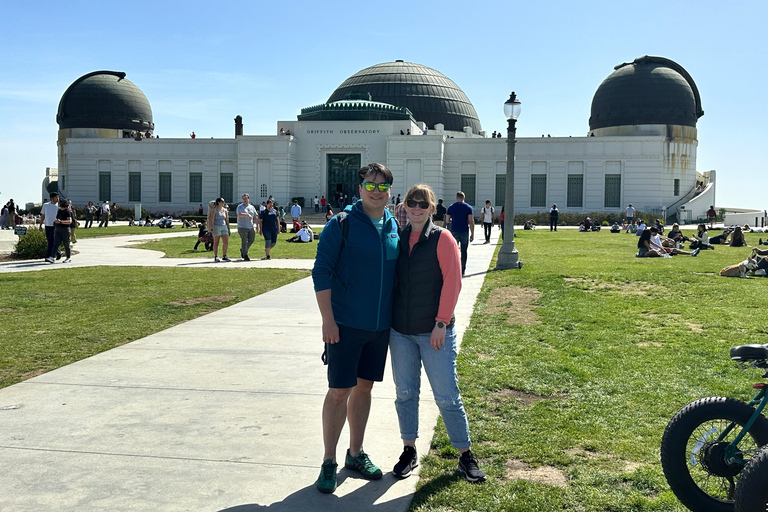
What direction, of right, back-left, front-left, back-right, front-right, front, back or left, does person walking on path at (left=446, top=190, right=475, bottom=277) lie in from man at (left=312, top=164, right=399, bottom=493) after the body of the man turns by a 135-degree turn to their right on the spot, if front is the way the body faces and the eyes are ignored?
right

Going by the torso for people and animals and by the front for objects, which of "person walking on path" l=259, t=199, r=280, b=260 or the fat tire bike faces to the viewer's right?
the fat tire bike

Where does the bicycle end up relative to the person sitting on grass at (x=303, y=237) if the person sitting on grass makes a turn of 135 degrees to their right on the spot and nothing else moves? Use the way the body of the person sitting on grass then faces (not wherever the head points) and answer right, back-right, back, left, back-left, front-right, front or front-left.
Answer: back-right

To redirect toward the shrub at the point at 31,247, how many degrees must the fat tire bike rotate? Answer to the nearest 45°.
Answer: approximately 135° to its left

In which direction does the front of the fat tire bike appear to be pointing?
to the viewer's right

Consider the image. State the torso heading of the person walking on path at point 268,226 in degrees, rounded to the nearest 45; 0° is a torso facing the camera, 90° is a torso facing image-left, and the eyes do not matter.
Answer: approximately 0°
